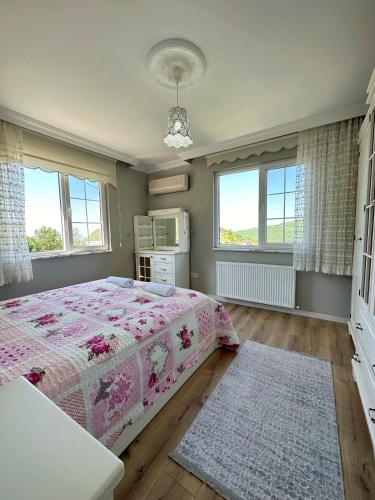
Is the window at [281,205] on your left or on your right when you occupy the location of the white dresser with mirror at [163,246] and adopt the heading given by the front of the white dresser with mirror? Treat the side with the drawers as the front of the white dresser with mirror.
on your left

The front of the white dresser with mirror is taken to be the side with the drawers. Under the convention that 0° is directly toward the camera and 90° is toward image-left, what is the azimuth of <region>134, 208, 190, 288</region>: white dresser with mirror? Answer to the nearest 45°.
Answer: approximately 45°

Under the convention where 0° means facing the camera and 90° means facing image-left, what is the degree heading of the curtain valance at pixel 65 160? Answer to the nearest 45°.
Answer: approximately 315°

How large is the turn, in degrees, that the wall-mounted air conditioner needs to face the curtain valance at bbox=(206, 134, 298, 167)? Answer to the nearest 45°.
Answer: approximately 90° to its left

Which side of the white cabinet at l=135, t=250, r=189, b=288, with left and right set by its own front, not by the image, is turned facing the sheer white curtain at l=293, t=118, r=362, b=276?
left

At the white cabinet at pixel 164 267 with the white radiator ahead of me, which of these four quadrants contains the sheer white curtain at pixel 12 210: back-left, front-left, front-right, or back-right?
back-right

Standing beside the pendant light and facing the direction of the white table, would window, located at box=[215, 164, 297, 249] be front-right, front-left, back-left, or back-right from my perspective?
back-left

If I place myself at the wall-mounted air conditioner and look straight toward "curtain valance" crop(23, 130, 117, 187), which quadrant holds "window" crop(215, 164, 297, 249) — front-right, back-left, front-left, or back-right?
back-left

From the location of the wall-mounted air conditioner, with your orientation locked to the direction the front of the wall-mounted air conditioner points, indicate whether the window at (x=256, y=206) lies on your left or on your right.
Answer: on your left

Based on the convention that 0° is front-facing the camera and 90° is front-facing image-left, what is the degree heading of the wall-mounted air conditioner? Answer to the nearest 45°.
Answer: approximately 45°

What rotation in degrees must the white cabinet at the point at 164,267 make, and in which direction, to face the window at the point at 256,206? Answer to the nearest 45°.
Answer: approximately 135° to its left

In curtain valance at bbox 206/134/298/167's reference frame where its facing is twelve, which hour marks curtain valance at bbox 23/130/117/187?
curtain valance at bbox 23/130/117/187 is roughly at 1 o'clock from curtain valance at bbox 206/134/298/167.

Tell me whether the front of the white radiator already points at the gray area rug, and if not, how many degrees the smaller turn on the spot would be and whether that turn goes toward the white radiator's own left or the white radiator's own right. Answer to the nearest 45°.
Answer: approximately 45° to the white radiator's own left
